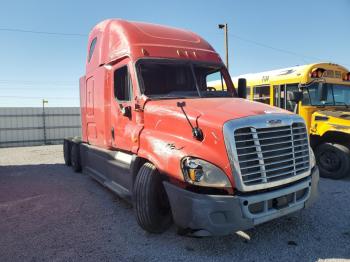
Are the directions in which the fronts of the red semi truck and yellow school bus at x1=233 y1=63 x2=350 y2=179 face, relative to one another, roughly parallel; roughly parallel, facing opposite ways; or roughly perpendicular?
roughly parallel

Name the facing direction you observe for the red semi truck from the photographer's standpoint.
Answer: facing the viewer and to the right of the viewer

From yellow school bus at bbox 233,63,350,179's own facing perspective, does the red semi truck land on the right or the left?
on its right

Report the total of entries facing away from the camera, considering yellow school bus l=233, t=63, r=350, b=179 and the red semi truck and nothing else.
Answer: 0

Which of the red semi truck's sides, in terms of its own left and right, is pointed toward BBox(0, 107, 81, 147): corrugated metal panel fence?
back

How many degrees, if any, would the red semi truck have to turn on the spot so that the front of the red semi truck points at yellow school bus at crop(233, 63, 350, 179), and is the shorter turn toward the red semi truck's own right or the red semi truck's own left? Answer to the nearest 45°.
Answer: approximately 90° to the red semi truck's own left

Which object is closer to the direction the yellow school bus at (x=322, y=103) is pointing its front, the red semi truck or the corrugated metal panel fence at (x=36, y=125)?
the red semi truck

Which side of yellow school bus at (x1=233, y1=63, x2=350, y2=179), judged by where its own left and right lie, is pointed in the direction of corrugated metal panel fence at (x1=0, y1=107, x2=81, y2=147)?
back
